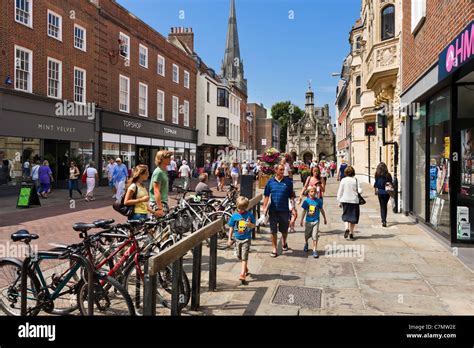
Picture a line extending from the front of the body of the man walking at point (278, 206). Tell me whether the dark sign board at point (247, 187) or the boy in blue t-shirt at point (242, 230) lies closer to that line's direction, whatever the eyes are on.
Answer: the boy in blue t-shirt

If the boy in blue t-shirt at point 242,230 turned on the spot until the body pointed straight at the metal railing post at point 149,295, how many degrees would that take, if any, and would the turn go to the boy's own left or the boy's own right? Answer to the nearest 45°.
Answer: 0° — they already face it

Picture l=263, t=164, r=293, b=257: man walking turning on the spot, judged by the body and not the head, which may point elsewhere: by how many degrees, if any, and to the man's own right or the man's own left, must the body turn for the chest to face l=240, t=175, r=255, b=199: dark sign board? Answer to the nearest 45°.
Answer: approximately 180°

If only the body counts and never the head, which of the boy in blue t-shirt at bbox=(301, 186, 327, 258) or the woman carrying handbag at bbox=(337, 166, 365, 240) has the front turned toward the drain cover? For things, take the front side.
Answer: the boy in blue t-shirt

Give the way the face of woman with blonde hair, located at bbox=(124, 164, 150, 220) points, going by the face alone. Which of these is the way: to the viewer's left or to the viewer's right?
to the viewer's right

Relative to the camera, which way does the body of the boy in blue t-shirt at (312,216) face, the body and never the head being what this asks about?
toward the camera

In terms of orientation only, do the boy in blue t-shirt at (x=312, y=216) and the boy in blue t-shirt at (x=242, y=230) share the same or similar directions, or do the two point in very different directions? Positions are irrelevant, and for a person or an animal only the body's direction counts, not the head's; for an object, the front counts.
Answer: same or similar directions

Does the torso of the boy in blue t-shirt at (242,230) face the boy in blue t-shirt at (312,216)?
no

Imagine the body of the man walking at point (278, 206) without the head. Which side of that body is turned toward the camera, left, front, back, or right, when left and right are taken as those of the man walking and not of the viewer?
front

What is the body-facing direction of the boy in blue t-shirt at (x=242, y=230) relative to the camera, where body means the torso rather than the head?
toward the camera
